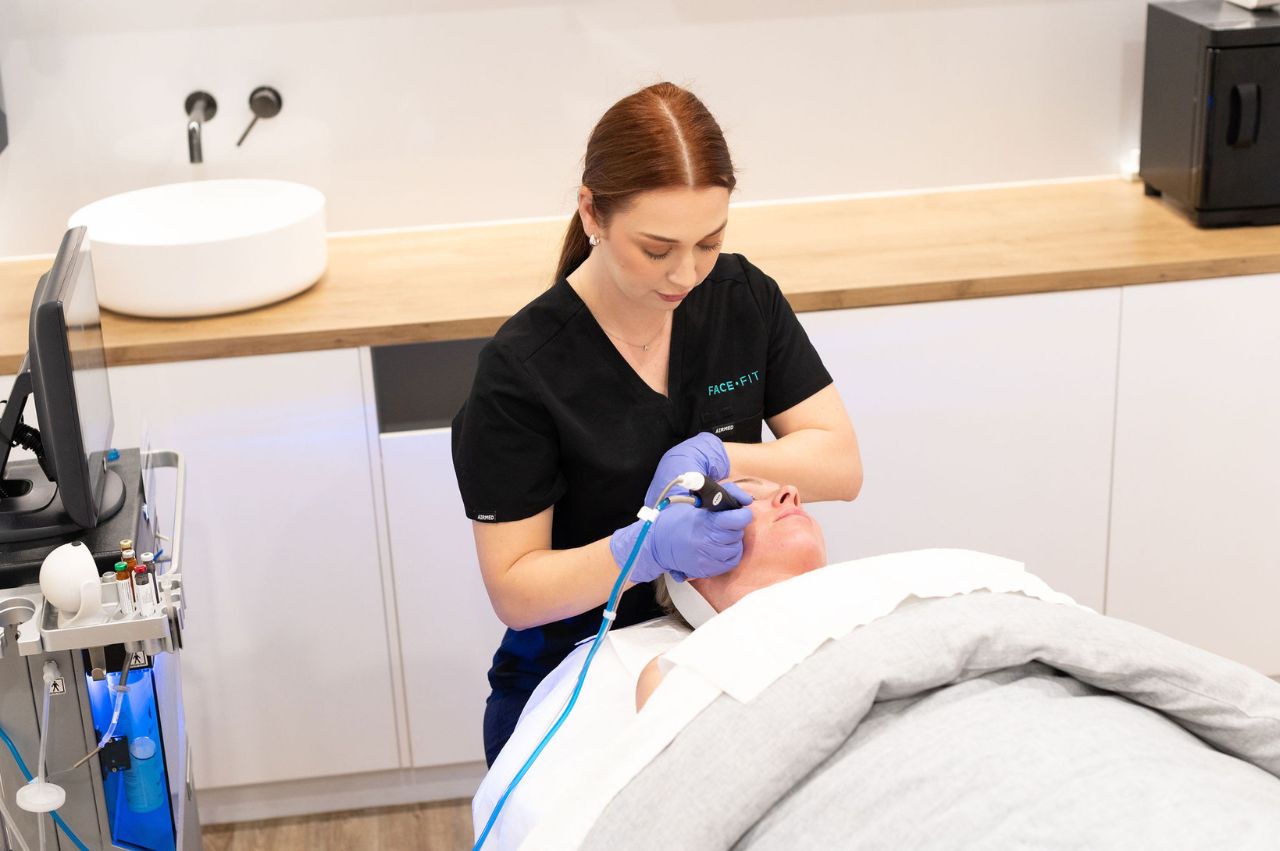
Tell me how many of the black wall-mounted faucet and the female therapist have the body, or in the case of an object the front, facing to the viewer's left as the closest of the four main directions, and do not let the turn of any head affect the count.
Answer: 0

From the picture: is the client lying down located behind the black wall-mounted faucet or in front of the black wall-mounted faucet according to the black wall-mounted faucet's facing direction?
in front

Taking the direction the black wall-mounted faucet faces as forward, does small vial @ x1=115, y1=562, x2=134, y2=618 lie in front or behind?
in front

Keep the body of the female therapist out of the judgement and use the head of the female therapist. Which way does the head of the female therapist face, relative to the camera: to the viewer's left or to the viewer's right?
to the viewer's right

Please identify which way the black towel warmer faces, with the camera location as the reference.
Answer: facing the viewer and to the right of the viewer

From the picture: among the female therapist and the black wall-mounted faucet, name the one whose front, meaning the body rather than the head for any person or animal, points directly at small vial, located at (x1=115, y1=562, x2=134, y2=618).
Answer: the black wall-mounted faucet

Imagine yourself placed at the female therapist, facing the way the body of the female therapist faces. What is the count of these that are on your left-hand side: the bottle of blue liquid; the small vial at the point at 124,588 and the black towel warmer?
1

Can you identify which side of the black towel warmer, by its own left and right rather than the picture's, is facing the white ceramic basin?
right

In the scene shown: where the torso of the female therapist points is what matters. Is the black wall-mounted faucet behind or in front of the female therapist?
behind

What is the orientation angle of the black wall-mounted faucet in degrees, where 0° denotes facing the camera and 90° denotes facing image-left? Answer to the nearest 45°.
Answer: approximately 0°
